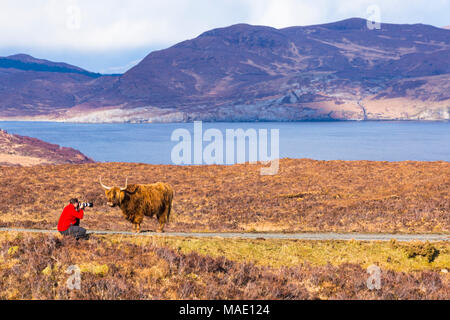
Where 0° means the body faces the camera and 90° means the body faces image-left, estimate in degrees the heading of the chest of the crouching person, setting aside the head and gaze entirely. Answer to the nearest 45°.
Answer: approximately 270°

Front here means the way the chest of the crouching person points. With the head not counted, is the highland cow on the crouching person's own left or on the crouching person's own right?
on the crouching person's own left
